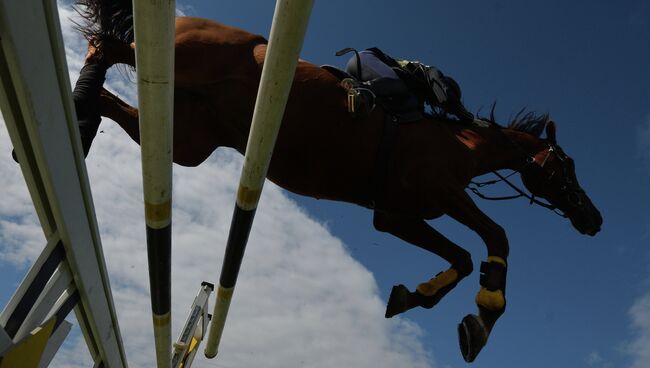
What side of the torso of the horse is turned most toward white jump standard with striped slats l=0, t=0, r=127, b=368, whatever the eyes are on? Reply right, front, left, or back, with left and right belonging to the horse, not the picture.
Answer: right

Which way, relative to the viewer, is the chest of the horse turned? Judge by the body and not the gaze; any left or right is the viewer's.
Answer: facing to the right of the viewer

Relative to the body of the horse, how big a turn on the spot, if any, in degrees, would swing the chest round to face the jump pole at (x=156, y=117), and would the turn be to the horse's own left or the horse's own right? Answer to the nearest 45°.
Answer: approximately 90° to the horse's own right

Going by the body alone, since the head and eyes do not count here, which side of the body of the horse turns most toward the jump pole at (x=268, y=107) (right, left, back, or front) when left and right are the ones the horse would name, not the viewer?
right
